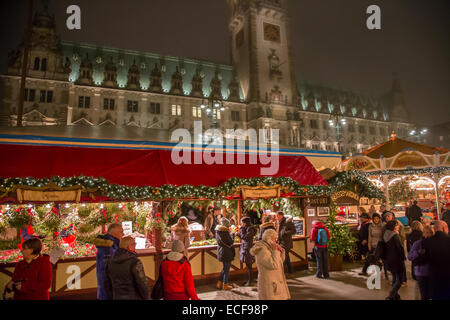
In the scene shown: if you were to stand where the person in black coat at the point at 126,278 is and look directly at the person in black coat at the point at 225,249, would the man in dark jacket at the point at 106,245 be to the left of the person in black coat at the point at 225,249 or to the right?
left

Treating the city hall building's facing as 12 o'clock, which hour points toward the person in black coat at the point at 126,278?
The person in black coat is roughly at 1 o'clock from the city hall building.

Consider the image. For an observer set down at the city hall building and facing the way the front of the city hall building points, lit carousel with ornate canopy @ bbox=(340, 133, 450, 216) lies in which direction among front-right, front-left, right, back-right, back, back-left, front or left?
front

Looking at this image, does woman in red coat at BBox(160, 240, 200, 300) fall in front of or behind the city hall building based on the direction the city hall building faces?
in front

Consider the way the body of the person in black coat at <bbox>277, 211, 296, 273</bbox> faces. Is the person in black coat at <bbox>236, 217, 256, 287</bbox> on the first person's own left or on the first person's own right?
on the first person's own left

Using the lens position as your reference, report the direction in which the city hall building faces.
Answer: facing the viewer and to the right of the viewer

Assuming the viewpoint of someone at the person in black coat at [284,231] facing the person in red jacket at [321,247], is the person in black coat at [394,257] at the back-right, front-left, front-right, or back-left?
front-right

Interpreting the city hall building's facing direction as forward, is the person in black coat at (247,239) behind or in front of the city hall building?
in front

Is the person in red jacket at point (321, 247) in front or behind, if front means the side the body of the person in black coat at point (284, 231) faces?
behind
